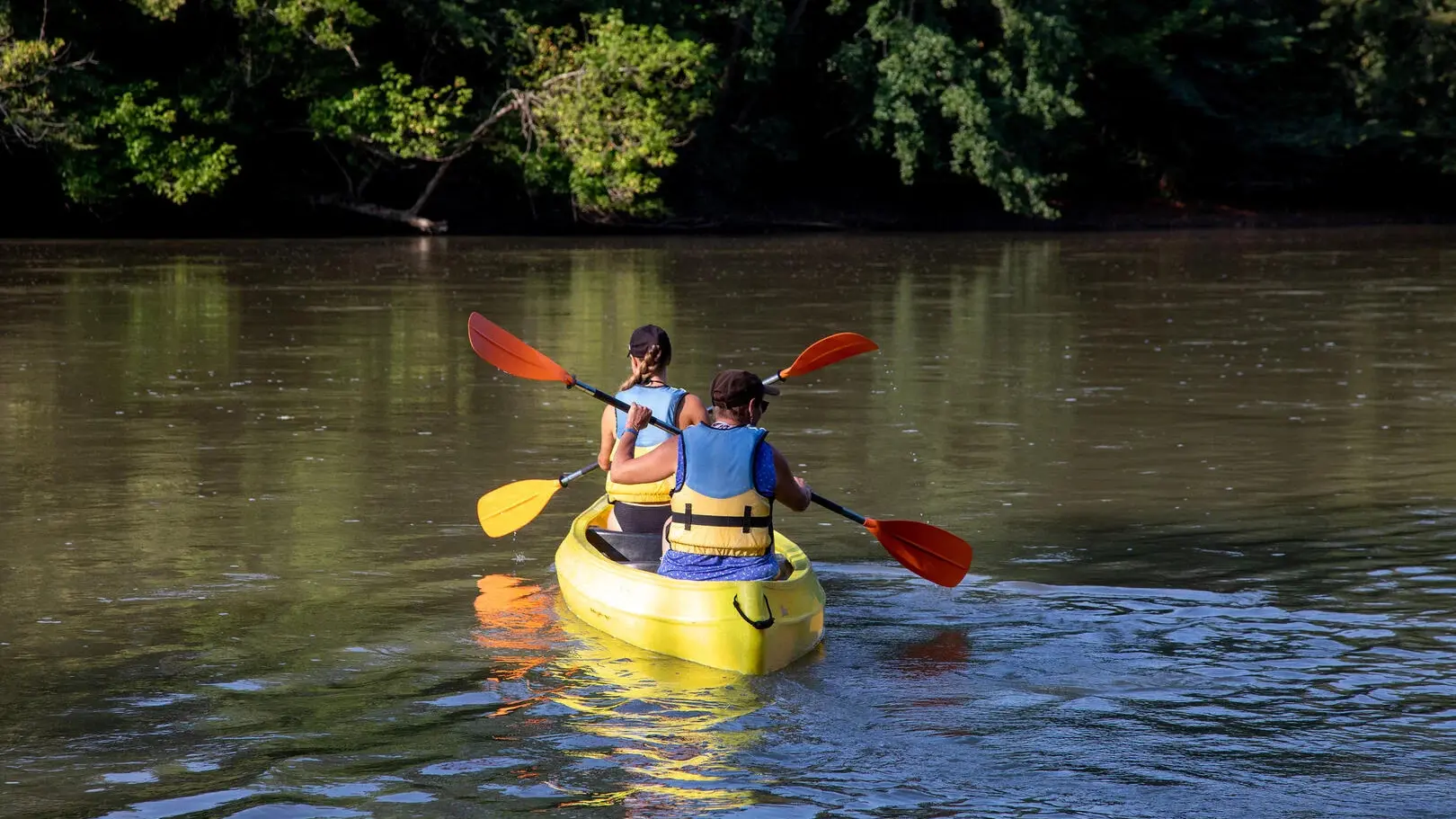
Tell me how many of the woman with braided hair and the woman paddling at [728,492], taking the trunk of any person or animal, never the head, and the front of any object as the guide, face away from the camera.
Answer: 2

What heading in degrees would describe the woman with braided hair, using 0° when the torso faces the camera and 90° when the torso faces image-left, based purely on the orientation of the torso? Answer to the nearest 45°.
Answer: approximately 180°

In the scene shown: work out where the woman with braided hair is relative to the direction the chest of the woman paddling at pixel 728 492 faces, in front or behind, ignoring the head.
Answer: in front

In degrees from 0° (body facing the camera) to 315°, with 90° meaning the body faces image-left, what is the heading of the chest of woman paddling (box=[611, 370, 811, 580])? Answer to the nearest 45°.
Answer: approximately 180°

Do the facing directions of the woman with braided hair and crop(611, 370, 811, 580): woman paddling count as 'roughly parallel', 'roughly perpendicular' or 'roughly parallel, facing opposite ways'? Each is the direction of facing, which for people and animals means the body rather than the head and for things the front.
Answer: roughly parallel

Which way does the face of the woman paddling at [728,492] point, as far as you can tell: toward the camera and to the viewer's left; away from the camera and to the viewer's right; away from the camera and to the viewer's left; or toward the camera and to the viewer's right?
away from the camera and to the viewer's right

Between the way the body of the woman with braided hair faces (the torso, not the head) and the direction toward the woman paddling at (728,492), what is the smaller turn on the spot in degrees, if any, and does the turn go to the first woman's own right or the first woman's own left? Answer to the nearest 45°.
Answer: approximately 180°
